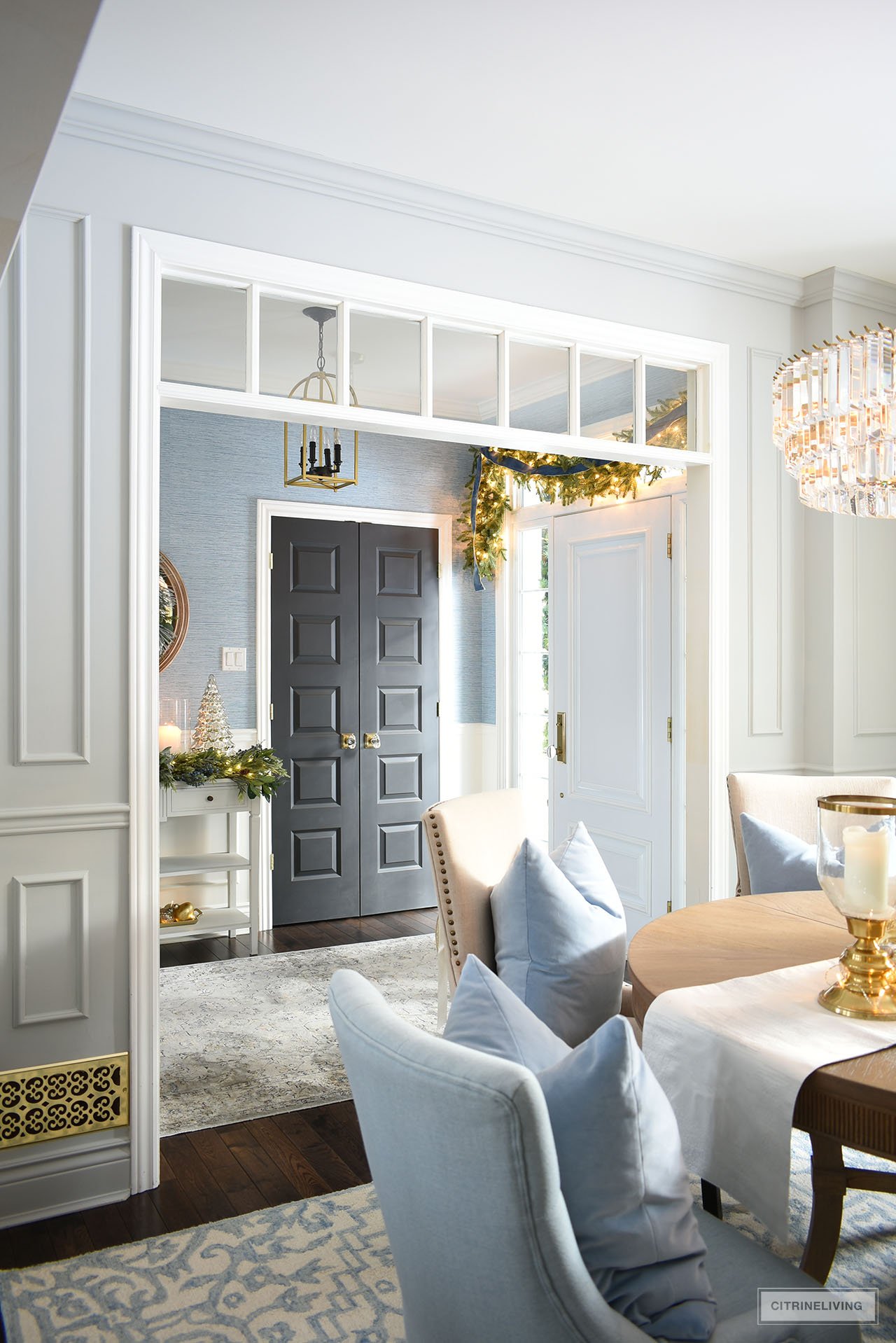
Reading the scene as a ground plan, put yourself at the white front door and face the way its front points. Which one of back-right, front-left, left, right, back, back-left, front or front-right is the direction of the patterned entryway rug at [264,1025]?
front

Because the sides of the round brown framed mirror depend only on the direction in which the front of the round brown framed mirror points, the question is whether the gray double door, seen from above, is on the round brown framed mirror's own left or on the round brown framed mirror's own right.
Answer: on the round brown framed mirror's own left

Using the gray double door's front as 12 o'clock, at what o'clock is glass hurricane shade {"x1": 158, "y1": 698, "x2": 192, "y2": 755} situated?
The glass hurricane shade is roughly at 2 o'clock from the gray double door.

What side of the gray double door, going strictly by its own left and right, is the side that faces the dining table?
front

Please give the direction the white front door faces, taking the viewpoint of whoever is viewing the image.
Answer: facing the viewer and to the left of the viewer

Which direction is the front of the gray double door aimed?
toward the camera

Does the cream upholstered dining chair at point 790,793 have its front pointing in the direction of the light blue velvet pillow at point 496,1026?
yes

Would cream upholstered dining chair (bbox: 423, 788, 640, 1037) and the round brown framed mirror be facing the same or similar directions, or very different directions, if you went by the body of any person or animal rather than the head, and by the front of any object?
same or similar directions

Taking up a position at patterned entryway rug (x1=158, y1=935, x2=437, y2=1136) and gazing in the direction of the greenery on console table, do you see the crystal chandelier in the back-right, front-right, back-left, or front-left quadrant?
back-right

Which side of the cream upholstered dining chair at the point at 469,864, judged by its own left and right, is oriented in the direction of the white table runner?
front

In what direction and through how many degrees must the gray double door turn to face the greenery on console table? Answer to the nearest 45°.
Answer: approximately 45° to its right

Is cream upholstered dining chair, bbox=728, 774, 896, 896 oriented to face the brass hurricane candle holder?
yes

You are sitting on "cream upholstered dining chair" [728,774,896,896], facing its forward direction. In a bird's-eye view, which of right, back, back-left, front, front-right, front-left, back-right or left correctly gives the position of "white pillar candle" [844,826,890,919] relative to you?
front

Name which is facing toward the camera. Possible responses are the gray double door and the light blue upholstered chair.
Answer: the gray double door

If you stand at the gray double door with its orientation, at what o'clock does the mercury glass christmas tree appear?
The mercury glass christmas tree is roughly at 2 o'clock from the gray double door.

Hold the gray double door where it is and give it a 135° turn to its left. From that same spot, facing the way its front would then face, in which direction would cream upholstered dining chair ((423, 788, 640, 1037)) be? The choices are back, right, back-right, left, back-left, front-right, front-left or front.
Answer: back-right
